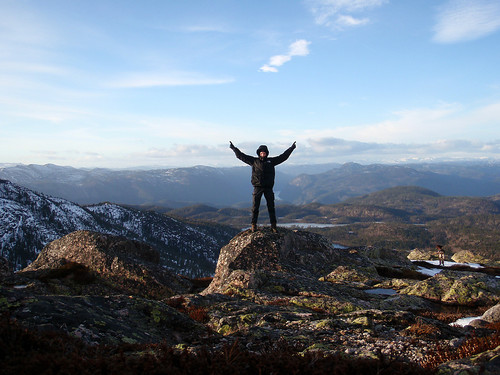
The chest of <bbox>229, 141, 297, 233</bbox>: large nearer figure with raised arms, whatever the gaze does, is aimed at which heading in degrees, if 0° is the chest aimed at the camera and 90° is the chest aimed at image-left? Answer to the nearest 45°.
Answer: approximately 0°

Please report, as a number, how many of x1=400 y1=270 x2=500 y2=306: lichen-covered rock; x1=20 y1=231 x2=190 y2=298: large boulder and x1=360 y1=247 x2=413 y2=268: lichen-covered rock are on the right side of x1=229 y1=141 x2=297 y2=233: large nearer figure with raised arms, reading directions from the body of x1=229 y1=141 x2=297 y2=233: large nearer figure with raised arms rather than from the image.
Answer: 1

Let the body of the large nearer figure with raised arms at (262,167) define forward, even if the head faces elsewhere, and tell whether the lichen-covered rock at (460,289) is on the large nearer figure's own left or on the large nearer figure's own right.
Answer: on the large nearer figure's own left

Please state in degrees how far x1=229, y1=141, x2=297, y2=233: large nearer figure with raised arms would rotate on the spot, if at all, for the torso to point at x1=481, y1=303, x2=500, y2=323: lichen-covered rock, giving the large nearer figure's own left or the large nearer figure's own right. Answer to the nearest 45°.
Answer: approximately 45° to the large nearer figure's own left

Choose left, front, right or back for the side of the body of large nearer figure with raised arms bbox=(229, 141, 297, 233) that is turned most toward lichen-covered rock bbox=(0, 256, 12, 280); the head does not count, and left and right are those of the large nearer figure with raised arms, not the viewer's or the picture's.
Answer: right

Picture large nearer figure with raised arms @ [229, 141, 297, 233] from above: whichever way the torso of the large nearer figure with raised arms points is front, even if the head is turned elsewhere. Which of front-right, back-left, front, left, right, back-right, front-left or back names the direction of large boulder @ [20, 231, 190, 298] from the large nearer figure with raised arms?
right
